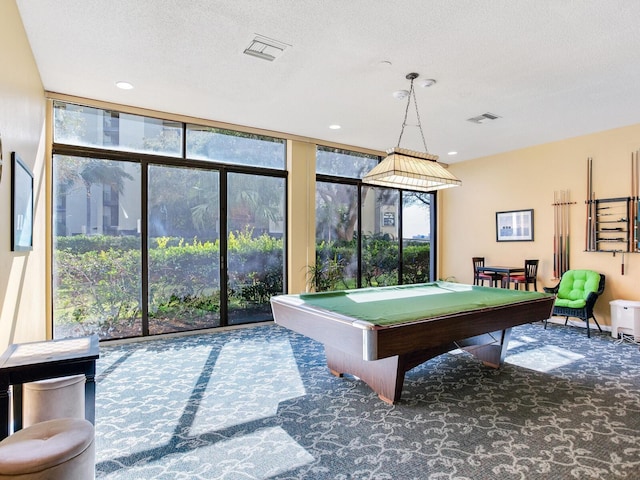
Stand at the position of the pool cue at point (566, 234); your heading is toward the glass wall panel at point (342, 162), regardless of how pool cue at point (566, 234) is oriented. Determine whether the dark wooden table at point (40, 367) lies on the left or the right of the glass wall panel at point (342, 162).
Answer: left

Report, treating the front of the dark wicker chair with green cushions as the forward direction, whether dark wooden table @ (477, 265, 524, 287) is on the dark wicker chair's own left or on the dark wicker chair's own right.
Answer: on the dark wicker chair's own right

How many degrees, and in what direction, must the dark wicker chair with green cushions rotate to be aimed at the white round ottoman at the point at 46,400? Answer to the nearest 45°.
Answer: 0° — it already faces it

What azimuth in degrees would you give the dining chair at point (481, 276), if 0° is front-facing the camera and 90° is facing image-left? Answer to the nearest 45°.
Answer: approximately 315°

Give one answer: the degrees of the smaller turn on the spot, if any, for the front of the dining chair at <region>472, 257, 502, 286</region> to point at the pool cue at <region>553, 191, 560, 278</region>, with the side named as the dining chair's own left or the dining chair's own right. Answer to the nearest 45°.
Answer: approximately 45° to the dining chair's own left

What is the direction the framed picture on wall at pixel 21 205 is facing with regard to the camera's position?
facing to the right of the viewer

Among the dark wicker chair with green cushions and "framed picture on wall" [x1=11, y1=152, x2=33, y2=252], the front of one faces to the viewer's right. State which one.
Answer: the framed picture on wall

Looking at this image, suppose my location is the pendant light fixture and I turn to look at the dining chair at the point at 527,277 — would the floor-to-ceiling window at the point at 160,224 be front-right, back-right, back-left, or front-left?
back-left

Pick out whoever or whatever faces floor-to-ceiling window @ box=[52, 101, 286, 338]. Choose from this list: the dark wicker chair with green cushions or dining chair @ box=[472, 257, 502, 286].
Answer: the dark wicker chair with green cushions
